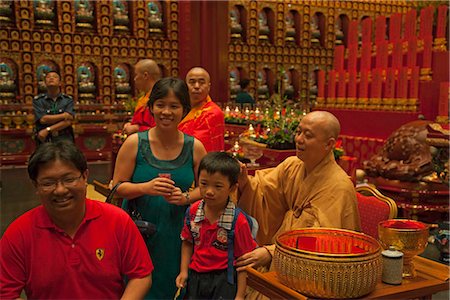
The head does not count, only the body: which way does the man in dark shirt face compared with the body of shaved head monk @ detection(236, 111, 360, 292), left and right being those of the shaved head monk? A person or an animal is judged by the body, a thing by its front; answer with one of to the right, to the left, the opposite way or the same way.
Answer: to the left

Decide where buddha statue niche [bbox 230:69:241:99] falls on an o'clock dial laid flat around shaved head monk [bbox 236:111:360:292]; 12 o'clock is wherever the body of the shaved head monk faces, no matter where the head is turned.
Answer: The buddha statue niche is roughly at 4 o'clock from the shaved head monk.

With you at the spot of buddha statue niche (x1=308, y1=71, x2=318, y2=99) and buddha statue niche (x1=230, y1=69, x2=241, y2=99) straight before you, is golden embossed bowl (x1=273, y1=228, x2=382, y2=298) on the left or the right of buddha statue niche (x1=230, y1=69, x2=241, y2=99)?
left

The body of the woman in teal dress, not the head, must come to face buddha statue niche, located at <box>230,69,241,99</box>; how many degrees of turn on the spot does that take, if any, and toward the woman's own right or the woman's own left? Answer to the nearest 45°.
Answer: approximately 180°

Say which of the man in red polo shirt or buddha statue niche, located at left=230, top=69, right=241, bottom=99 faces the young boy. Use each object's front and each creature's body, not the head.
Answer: the buddha statue niche

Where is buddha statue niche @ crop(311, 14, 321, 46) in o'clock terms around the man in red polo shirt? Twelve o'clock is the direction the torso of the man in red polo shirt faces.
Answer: The buddha statue niche is roughly at 7 o'clock from the man in red polo shirt.

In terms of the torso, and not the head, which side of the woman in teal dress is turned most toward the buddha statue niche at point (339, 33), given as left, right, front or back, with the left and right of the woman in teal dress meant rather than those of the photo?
back

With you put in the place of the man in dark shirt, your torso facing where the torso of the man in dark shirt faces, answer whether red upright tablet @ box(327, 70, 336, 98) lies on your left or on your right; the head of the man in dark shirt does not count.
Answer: on your left

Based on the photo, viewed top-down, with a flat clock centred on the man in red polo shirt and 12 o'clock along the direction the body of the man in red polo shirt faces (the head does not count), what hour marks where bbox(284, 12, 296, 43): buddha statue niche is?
The buddha statue niche is roughly at 7 o'clock from the man in red polo shirt.

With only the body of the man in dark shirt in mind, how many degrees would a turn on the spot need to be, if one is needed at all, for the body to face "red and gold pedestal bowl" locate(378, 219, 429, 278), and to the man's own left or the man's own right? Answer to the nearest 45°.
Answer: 0° — they already face it

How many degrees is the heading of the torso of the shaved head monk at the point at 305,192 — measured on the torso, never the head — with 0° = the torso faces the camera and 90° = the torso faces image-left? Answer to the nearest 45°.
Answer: approximately 45°

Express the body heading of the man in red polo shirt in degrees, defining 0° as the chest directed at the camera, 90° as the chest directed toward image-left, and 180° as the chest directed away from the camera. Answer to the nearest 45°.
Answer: approximately 0°
